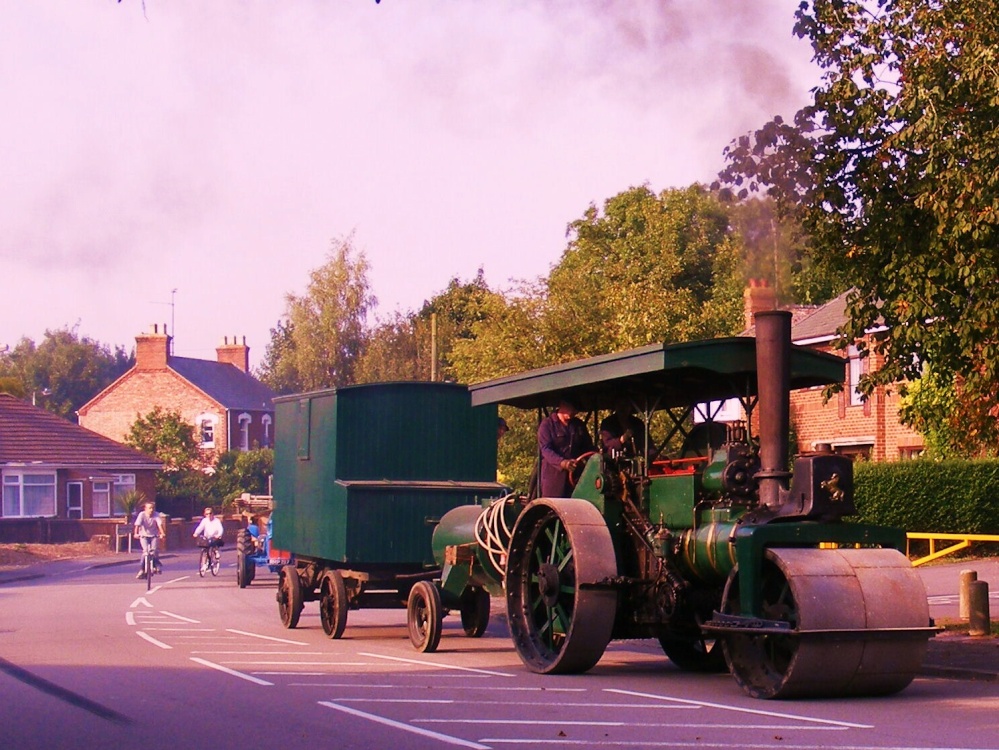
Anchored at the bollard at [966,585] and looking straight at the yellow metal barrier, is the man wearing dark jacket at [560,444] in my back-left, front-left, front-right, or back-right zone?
back-left

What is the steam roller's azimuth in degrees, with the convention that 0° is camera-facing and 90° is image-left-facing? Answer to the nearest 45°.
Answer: approximately 315°

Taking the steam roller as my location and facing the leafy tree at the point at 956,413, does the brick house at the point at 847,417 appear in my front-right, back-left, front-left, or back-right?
front-left

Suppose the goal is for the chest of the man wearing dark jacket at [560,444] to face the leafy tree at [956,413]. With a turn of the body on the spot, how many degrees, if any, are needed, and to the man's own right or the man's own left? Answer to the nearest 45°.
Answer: approximately 90° to the man's own left

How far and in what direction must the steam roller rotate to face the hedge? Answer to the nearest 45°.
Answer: approximately 135° to its left

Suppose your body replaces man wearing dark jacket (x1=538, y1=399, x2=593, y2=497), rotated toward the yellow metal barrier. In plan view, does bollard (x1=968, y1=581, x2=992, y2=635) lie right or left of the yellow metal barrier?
right

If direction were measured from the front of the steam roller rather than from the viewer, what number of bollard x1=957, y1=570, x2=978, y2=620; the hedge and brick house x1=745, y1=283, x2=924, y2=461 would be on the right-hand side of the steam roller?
0

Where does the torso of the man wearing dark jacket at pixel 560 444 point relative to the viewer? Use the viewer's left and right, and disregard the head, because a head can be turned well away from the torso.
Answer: facing the viewer and to the right of the viewer

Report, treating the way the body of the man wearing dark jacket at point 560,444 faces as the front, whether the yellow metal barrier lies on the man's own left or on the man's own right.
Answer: on the man's own left

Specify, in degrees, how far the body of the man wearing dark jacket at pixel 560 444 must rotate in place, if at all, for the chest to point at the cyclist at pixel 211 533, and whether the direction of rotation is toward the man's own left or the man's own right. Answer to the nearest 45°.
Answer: approximately 135° to the man's own left

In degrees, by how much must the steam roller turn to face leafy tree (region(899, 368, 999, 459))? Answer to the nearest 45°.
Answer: approximately 90° to its left

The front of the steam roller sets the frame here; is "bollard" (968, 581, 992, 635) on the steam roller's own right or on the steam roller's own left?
on the steam roller's own left

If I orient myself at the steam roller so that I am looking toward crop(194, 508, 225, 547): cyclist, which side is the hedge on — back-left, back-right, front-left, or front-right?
front-right

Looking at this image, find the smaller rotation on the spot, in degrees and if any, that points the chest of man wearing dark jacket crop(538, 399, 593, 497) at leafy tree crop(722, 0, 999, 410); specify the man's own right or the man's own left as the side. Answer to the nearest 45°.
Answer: approximately 45° to the man's own left
